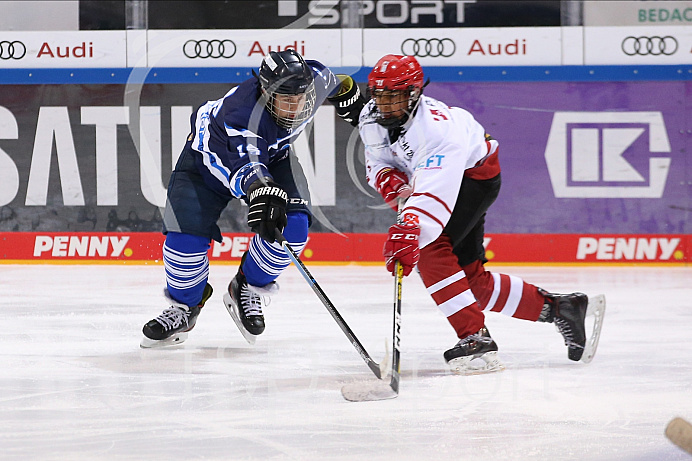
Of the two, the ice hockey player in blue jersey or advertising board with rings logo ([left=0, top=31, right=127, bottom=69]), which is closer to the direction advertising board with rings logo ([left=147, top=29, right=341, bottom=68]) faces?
the ice hockey player in blue jersey

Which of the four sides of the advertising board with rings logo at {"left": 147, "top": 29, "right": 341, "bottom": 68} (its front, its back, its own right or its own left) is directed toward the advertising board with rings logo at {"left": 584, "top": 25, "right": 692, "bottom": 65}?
left

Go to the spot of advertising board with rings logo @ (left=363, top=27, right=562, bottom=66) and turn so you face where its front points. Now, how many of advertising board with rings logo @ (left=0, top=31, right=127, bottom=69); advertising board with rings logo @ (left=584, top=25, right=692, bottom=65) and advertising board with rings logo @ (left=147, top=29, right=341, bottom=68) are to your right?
2

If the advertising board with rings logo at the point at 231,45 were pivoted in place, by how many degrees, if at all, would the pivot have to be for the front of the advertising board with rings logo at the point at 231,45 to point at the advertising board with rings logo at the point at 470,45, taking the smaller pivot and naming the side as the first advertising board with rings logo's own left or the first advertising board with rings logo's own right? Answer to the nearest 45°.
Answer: approximately 90° to the first advertising board with rings logo's own left

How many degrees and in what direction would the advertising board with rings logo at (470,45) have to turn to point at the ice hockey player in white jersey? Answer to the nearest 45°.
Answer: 0° — it already faces them
